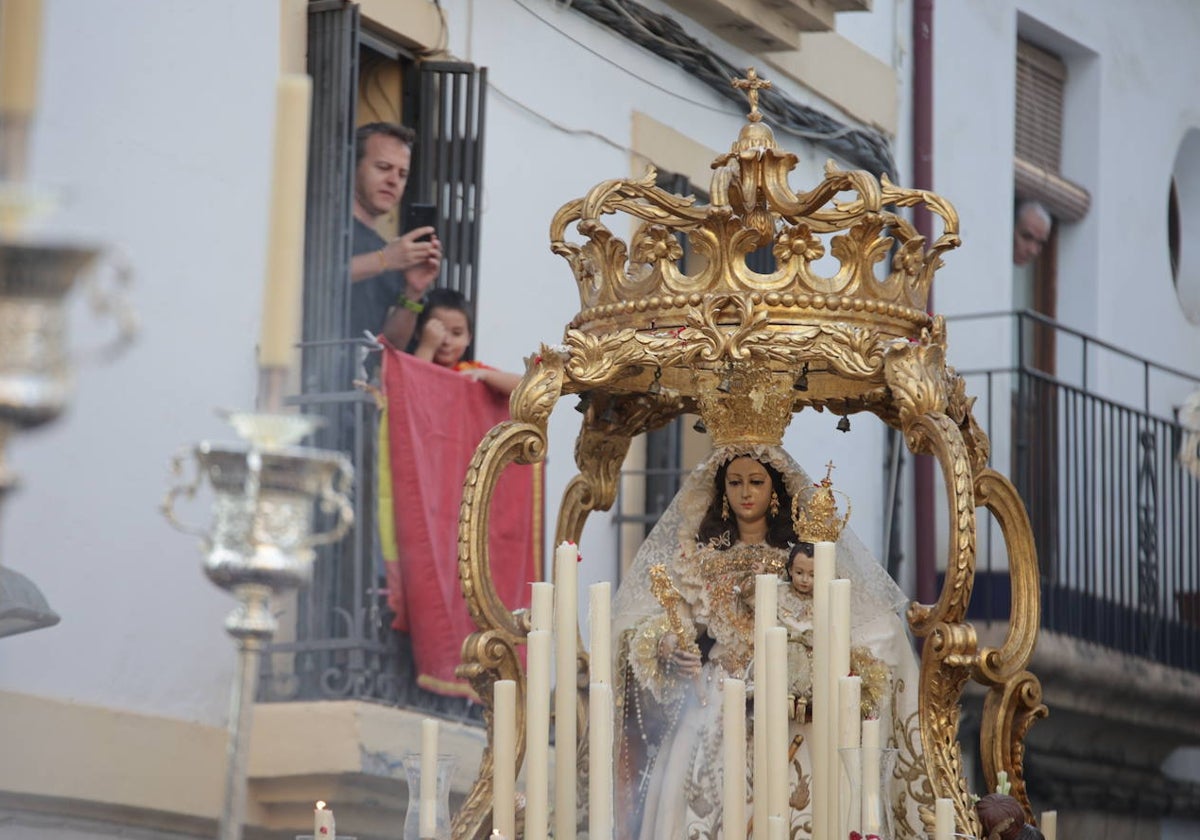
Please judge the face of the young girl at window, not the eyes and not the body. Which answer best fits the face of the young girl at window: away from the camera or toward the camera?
toward the camera

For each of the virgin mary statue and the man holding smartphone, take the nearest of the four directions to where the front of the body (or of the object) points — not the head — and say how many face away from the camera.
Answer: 0

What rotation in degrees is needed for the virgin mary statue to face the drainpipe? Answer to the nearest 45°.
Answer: approximately 180°

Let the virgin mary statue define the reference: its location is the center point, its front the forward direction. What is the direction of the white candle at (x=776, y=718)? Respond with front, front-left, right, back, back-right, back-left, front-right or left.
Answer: front

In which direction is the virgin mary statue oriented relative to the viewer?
toward the camera

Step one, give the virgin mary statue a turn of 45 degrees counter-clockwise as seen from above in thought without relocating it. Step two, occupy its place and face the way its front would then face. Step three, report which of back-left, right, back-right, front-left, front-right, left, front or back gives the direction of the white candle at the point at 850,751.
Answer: front-right

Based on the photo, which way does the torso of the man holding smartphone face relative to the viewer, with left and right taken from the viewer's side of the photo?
facing the viewer and to the right of the viewer

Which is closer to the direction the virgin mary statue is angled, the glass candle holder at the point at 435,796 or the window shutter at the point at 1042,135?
the glass candle holder

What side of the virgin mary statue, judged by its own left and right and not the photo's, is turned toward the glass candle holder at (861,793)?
front

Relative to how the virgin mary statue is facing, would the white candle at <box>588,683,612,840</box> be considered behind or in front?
in front

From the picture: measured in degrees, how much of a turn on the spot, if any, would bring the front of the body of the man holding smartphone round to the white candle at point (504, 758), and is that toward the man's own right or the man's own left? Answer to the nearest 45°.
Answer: approximately 45° to the man's own right

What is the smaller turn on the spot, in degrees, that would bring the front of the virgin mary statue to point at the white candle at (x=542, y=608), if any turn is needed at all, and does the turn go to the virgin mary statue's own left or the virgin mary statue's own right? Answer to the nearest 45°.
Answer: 0° — it already faces it

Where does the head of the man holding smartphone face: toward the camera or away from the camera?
toward the camera

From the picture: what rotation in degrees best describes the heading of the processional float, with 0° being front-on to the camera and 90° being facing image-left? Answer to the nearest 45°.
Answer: approximately 0°
